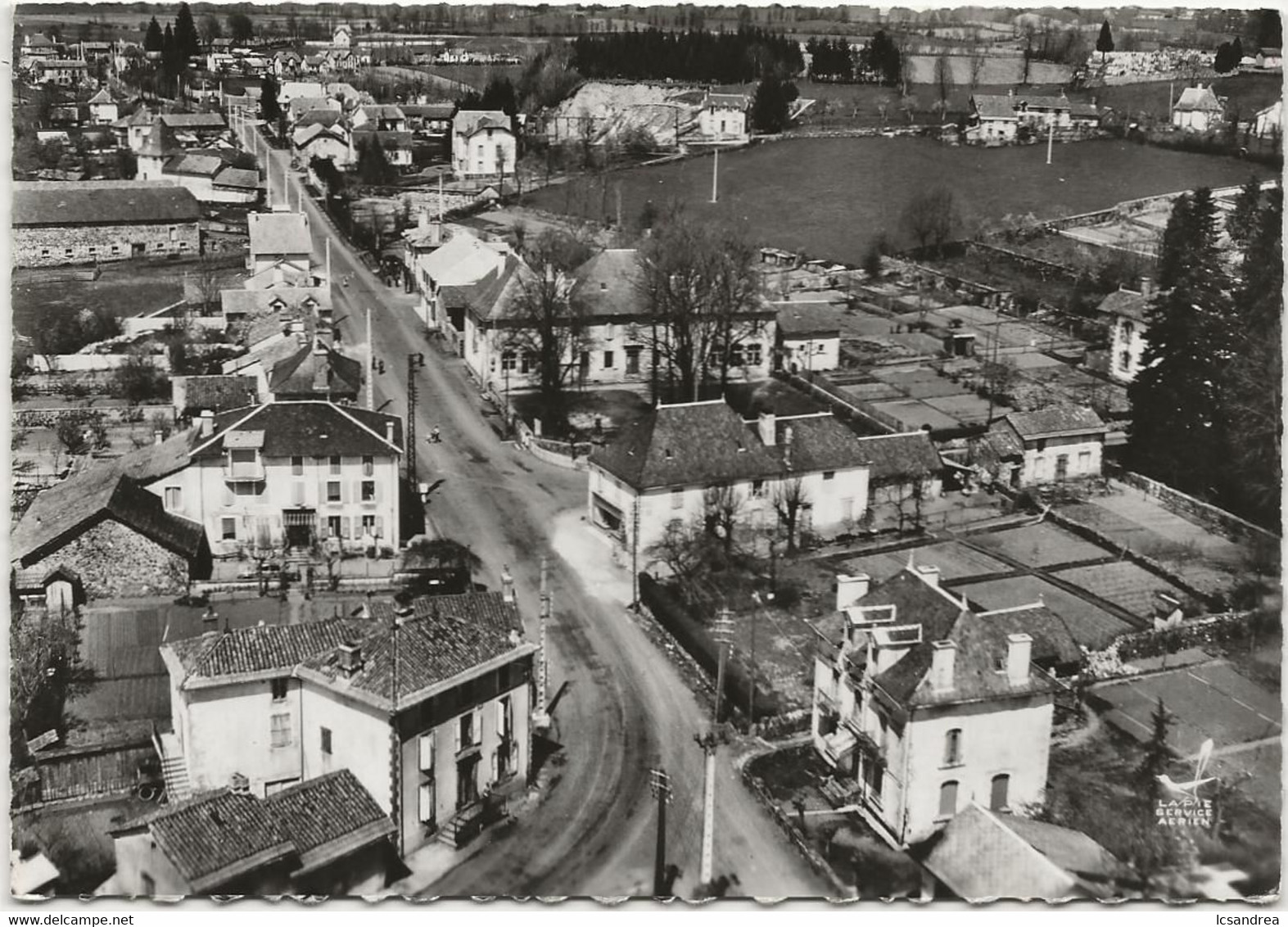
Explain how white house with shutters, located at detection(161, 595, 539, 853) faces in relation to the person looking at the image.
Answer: facing the viewer and to the right of the viewer

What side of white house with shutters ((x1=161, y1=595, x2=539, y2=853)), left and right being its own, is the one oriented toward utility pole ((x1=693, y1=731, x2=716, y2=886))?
front

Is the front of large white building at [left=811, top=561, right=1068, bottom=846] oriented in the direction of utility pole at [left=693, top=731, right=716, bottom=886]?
yes

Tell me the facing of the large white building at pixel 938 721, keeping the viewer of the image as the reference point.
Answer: facing the viewer and to the left of the viewer

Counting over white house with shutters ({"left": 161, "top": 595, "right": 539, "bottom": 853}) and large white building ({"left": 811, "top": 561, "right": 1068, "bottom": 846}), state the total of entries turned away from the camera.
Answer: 0

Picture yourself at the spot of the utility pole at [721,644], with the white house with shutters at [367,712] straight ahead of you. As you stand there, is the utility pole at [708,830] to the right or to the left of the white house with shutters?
left
